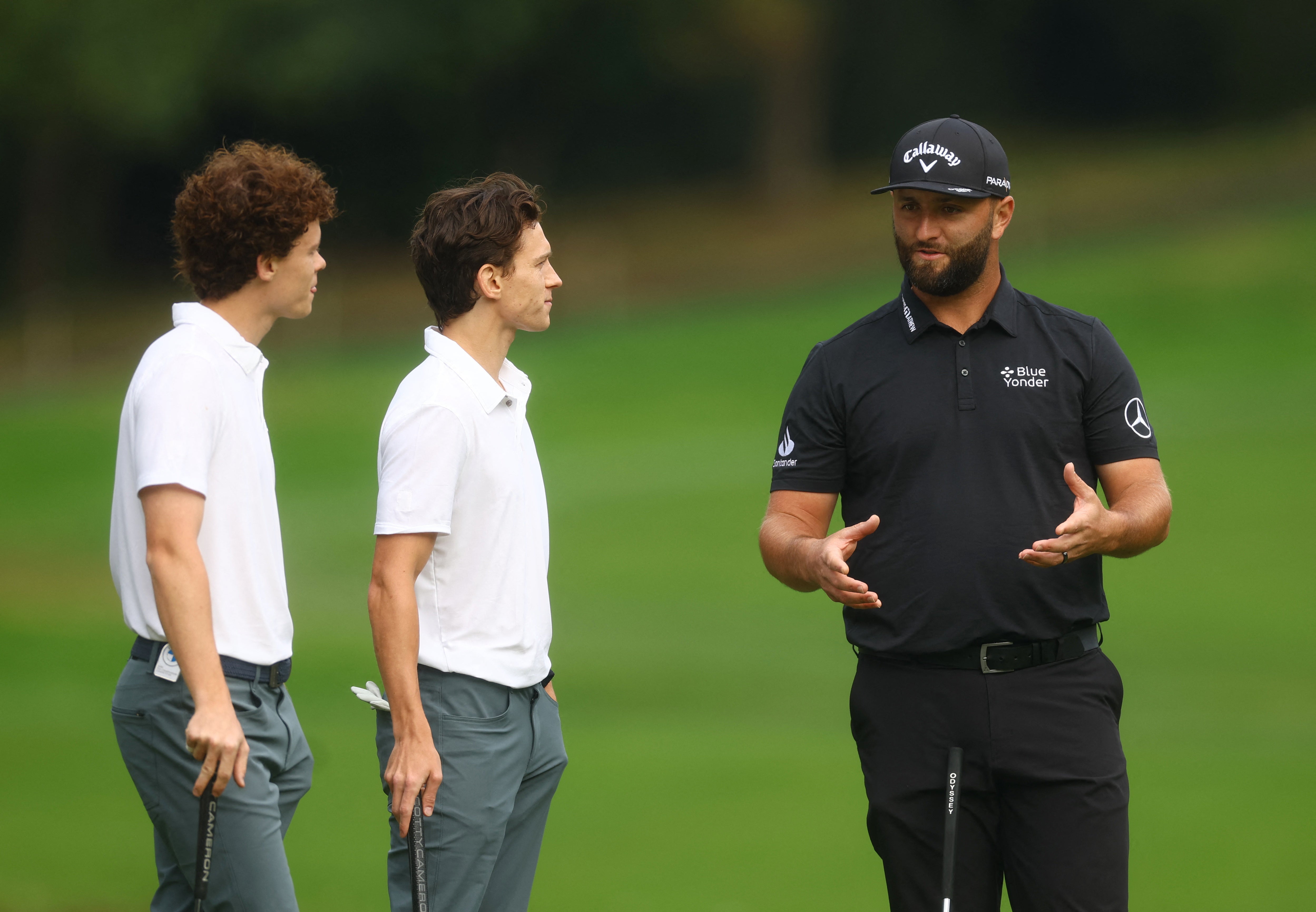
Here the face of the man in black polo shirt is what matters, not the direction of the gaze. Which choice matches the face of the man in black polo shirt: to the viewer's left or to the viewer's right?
to the viewer's left

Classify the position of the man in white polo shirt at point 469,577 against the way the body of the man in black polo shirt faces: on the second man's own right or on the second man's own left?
on the second man's own right

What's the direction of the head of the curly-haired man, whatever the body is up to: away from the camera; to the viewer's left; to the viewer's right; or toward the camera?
to the viewer's right

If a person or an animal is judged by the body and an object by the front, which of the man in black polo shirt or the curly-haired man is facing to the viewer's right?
the curly-haired man

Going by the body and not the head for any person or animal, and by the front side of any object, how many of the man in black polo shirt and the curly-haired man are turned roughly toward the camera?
1

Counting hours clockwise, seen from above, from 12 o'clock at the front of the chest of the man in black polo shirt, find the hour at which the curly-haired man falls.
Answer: The curly-haired man is roughly at 2 o'clock from the man in black polo shirt.

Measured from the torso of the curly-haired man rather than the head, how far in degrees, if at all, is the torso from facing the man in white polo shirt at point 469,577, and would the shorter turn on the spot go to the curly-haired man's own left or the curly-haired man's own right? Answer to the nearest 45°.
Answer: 0° — they already face them

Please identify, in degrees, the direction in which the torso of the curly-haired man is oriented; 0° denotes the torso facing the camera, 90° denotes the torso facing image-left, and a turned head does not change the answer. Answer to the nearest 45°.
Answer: approximately 270°

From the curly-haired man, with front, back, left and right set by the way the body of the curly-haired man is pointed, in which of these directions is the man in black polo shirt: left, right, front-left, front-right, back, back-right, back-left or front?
front

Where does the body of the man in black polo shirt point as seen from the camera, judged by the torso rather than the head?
toward the camera

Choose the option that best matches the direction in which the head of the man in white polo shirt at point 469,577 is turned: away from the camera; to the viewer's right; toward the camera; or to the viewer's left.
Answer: to the viewer's right
